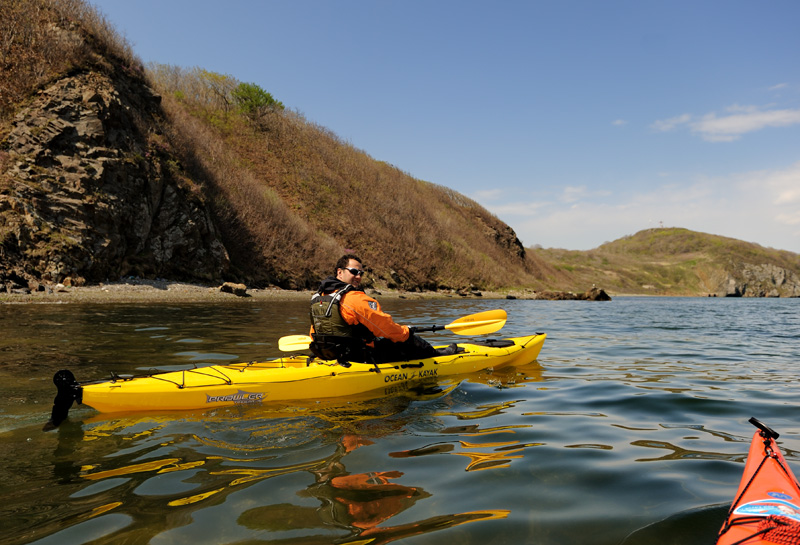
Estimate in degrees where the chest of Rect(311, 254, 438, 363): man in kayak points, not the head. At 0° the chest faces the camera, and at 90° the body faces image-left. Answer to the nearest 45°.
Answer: approximately 225°
